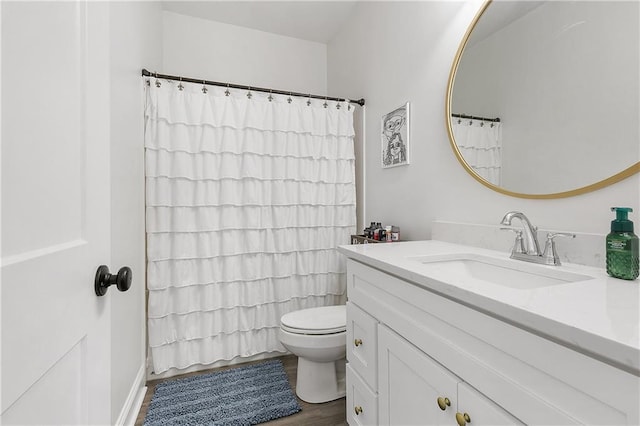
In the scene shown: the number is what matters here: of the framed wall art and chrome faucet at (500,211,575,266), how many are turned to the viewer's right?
0

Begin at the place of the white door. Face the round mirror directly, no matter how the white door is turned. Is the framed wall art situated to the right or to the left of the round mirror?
left

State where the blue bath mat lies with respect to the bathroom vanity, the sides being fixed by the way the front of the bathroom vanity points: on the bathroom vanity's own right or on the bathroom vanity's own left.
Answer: on the bathroom vanity's own right

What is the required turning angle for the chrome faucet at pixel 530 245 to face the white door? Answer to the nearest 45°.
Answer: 0° — it already faces it

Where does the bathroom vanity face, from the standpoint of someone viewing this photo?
facing the viewer and to the left of the viewer

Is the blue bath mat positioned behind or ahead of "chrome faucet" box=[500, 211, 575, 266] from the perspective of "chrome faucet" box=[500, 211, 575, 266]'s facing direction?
ahead

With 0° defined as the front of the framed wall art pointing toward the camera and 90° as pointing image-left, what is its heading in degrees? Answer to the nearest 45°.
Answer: approximately 45°
